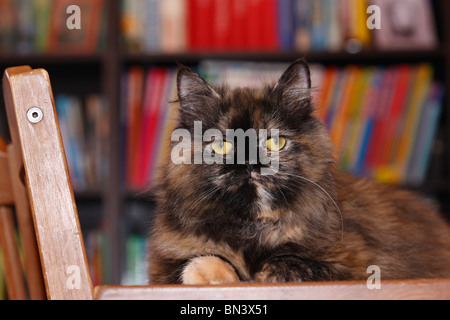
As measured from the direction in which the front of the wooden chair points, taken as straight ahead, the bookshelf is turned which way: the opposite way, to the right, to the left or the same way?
to the right

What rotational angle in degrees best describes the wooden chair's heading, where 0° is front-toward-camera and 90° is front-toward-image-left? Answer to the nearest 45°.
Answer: approximately 270°

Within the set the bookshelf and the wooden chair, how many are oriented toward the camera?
1

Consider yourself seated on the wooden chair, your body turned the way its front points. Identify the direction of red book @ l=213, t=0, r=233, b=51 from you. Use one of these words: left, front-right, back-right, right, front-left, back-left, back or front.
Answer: left

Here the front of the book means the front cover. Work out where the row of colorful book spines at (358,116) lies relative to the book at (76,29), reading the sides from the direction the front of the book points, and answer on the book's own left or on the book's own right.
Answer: on the book's own left

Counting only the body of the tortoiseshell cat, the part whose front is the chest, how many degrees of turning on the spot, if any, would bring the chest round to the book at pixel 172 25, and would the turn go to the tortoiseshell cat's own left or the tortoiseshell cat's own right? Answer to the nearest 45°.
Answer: approximately 135° to the tortoiseshell cat's own right

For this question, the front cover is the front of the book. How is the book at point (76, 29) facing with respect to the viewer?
toward the camera

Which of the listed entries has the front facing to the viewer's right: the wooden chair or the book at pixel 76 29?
the wooden chair

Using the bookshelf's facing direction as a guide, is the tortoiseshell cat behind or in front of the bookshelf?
in front

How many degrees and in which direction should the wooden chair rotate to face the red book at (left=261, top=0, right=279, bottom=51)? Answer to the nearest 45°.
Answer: approximately 90° to its left

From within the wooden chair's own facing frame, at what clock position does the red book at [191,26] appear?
The red book is roughly at 9 o'clock from the wooden chair.

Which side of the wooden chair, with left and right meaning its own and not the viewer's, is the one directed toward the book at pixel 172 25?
left
